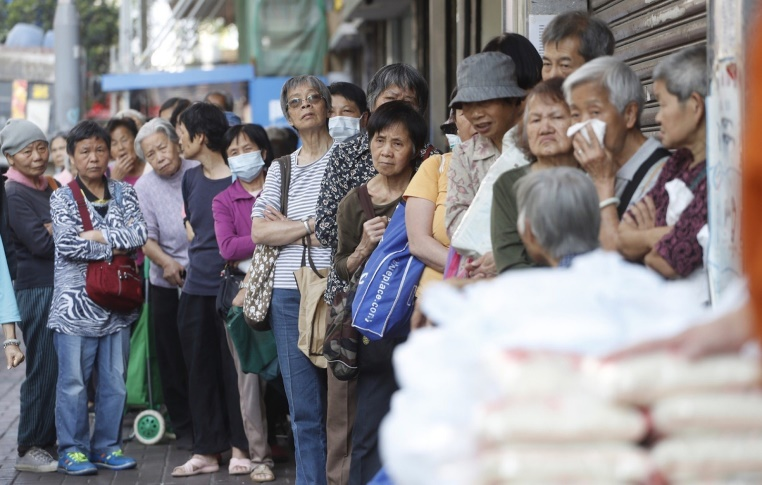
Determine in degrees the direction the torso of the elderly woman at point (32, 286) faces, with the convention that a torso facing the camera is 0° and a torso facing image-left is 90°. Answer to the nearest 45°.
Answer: approximately 315°

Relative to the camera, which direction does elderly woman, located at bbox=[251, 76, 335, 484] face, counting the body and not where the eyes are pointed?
toward the camera

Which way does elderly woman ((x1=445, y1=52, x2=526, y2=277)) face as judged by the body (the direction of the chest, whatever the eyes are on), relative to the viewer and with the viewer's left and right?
facing the viewer and to the left of the viewer

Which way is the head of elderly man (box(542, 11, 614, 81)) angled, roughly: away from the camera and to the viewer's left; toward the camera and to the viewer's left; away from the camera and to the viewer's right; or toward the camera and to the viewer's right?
toward the camera and to the viewer's left

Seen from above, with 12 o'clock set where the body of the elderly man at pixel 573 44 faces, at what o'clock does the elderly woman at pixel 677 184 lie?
The elderly woman is roughly at 10 o'clock from the elderly man.

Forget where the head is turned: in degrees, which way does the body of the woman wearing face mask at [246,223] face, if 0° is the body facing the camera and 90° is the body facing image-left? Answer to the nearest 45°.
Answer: approximately 0°

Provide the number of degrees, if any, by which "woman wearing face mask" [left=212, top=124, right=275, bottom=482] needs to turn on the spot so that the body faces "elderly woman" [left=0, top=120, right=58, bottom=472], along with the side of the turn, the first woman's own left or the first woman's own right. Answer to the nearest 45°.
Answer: approximately 135° to the first woman's own right

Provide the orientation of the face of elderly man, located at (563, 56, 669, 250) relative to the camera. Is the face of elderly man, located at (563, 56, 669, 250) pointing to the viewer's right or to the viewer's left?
to the viewer's left

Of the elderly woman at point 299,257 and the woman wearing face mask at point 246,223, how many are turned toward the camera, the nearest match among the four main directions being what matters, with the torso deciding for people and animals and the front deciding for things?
2

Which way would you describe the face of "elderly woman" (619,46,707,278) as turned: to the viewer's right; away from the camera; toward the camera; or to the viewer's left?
to the viewer's left

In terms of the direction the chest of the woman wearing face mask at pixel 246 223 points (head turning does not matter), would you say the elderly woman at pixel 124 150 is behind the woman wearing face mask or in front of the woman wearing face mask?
behind
